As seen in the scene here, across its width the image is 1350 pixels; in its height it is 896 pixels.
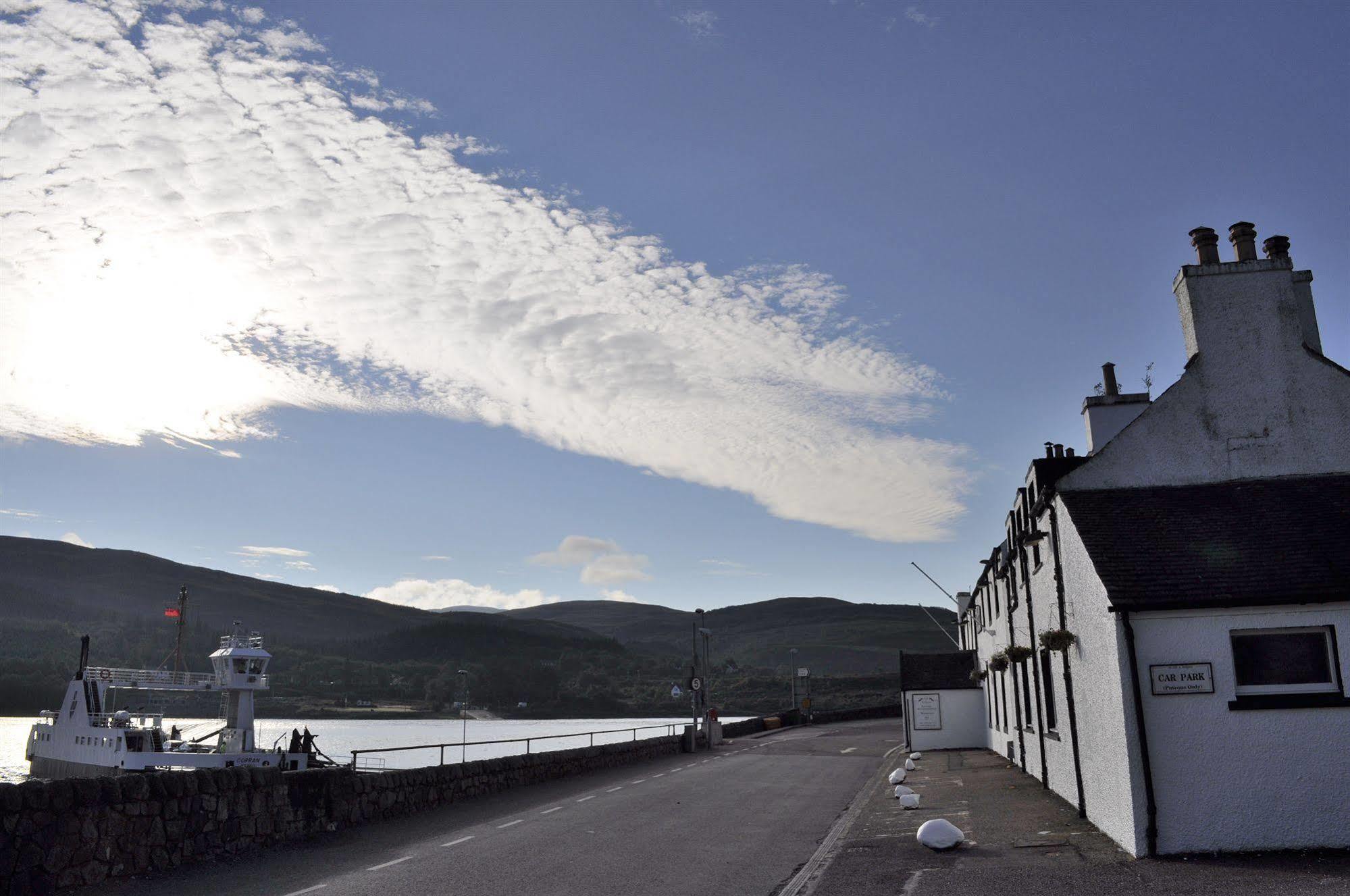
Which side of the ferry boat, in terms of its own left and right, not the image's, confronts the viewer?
right

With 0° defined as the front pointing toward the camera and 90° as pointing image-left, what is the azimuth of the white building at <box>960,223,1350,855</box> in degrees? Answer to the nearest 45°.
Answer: approximately 90°

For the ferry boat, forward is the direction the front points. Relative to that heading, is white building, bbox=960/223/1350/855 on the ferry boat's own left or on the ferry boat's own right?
on the ferry boat's own right

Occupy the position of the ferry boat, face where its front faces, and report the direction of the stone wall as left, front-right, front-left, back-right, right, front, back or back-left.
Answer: right

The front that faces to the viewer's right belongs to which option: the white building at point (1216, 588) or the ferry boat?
the ferry boat

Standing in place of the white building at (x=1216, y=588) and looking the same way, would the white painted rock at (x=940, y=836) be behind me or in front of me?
in front

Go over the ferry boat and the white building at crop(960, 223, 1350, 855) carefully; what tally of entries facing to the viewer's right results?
1

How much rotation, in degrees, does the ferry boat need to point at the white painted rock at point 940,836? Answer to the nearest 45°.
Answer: approximately 90° to its right
